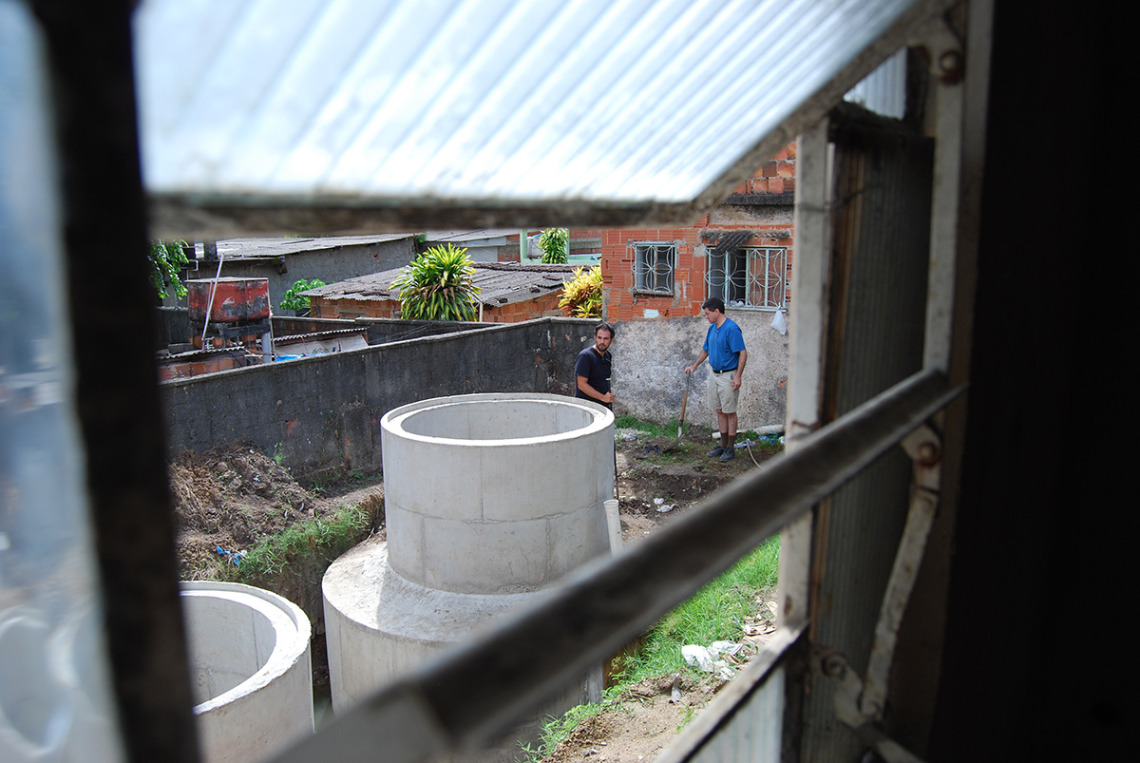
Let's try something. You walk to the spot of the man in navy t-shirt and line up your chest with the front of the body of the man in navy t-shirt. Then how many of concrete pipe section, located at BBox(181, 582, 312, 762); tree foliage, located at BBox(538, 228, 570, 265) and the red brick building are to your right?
1

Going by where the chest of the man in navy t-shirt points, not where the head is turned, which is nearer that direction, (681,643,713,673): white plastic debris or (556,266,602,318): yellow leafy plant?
the white plastic debris

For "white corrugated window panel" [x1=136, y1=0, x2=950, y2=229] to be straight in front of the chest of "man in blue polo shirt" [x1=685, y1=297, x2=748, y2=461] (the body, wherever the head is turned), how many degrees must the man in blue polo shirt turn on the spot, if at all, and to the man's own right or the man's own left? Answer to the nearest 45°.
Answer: approximately 45° to the man's own left

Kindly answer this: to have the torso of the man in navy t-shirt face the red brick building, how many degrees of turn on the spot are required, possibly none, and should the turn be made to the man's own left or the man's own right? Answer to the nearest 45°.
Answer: approximately 90° to the man's own left

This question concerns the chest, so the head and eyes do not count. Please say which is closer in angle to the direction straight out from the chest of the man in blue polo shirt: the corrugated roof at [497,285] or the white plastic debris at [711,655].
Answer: the white plastic debris

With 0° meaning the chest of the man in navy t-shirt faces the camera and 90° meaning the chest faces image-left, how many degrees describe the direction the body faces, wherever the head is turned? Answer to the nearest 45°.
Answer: approximately 315°

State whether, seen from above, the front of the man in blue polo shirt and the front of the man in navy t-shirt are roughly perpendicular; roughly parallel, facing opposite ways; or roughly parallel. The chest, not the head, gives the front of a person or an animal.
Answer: roughly perpendicular

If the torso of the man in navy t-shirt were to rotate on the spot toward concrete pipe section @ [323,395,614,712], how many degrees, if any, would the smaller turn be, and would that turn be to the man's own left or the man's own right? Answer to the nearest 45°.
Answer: approximately 90° to the man's own right
